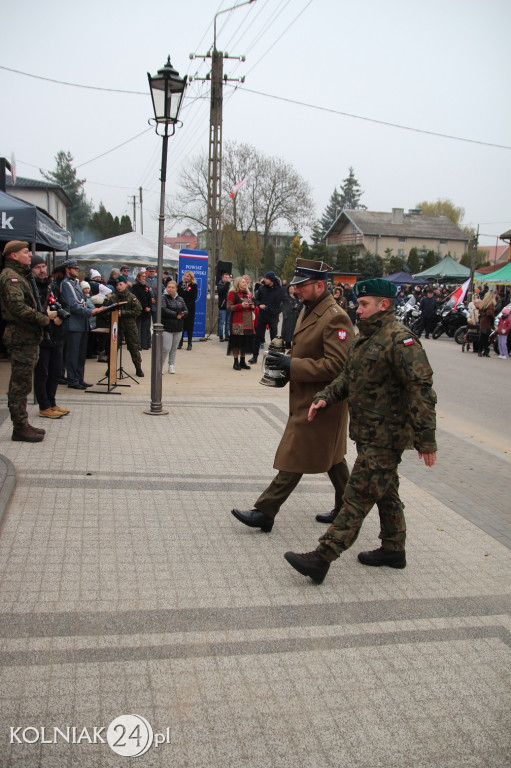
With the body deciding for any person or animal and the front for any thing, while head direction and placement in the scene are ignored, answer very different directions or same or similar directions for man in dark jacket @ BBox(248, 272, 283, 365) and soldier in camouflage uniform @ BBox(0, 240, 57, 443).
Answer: very different directions

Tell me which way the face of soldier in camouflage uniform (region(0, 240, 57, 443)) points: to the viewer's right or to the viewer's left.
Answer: to the viewer's right

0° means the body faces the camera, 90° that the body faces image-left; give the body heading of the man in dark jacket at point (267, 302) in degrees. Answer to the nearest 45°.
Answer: approximately 45°

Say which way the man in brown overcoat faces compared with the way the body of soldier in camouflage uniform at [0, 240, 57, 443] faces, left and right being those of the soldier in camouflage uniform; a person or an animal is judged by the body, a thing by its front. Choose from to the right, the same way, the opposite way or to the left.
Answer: the opposite way

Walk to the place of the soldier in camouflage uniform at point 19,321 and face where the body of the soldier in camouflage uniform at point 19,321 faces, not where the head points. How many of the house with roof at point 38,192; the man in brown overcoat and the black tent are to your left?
2

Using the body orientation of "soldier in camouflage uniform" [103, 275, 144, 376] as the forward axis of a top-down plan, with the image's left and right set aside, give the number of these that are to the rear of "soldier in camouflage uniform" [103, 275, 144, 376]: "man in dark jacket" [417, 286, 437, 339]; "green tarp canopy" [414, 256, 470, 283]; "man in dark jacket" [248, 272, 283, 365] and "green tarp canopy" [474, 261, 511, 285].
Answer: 4

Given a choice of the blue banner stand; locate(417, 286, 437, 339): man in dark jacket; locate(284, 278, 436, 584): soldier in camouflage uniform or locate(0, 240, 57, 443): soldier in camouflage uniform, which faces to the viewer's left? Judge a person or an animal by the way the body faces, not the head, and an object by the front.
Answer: locate(284, 278, 436, 584): soldier in camouflage uniform

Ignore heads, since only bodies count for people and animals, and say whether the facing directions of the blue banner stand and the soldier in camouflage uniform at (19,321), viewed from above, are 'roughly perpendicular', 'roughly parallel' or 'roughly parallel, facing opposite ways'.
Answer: roughly perpendicular

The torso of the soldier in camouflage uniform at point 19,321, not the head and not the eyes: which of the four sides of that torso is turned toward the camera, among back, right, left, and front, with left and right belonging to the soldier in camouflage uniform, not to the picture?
right

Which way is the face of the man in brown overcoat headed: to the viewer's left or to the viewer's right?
to the viewer's left
